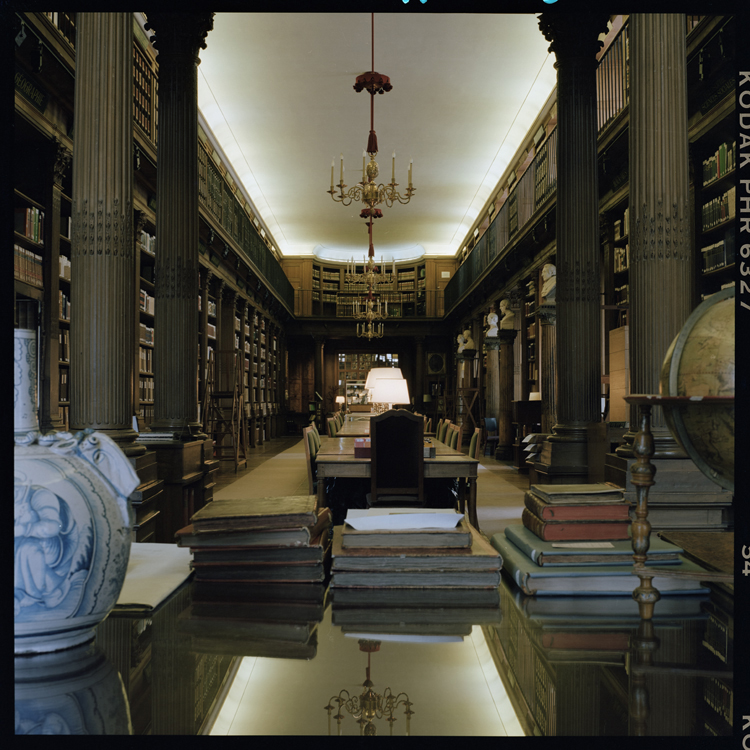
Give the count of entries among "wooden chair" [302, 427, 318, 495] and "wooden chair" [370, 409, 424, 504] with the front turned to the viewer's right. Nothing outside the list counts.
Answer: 1

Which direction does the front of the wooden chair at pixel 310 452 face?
to the viewer's right

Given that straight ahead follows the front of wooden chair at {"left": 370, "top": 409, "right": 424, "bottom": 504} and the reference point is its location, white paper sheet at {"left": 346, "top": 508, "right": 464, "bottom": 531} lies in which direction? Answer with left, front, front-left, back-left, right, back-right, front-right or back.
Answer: back

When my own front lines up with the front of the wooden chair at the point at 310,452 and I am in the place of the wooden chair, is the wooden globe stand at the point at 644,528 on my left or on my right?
on my right

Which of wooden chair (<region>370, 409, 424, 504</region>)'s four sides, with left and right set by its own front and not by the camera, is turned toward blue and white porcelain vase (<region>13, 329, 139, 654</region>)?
back

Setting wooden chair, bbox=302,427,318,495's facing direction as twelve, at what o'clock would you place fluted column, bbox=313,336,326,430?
The fluted column is roughly at 9 o'clock from the wooden chair.

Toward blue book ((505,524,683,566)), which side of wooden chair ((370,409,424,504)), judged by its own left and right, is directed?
back

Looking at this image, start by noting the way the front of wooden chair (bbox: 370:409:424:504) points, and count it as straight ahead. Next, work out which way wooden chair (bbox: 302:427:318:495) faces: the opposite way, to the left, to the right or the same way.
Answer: to the right

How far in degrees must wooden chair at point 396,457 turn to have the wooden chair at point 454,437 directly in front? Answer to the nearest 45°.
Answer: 0° — it already faces it

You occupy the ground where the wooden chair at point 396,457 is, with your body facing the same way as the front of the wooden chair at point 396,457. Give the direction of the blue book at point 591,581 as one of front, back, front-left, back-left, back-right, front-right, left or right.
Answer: back

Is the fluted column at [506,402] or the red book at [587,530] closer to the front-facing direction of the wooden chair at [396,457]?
the fluted column

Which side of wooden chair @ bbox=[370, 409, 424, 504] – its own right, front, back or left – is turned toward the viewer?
back
